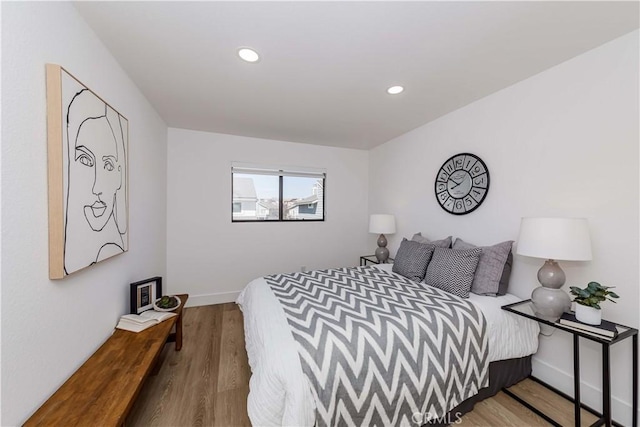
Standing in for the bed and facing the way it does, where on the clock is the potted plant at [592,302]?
The potted plant is roughly at 7 o'clock from the bed.

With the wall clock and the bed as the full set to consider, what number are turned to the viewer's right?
0

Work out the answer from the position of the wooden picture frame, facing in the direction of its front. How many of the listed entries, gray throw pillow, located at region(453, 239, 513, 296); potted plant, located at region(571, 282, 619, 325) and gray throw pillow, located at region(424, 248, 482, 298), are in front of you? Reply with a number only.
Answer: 3

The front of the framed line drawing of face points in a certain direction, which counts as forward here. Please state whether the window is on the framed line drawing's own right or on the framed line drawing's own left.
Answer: on the framed line drawing's own left

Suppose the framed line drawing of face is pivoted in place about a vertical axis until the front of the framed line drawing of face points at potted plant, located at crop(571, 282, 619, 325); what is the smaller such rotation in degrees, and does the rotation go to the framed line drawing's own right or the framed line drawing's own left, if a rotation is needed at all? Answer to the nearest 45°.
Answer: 0° — it already faces it

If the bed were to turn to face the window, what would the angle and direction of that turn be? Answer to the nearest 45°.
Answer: approximately 90° to its right

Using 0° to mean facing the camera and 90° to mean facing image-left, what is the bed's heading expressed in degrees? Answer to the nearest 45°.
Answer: approximately 45°

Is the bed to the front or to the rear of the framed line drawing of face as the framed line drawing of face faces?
to the front

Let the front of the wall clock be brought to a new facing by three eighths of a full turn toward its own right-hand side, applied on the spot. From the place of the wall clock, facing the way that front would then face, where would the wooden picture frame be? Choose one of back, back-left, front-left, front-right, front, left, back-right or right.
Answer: back-left

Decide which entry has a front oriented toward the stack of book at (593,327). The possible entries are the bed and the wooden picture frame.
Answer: the wooden picture frame

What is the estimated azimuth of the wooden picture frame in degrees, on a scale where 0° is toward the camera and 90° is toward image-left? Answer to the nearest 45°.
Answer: approximately 315°

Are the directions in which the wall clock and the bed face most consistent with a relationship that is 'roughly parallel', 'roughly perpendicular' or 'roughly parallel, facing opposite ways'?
roughly parallel

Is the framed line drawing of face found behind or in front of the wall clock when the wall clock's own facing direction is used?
in front

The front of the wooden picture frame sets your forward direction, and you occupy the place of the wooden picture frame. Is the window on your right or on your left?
on your left

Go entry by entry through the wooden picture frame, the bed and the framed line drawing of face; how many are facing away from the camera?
0

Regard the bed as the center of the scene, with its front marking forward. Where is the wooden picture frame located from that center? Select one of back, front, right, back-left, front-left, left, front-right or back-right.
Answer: front-right

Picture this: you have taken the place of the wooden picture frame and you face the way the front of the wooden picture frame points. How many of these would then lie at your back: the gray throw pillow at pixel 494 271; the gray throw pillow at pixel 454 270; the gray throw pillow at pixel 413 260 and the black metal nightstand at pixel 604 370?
0

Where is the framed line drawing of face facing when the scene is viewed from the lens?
facing the viewer and to the right of the viewer
